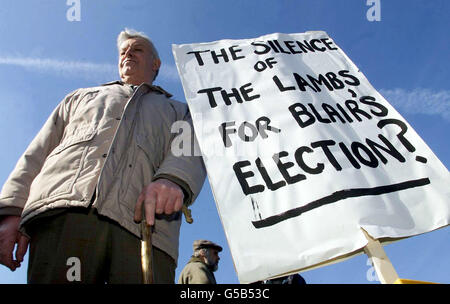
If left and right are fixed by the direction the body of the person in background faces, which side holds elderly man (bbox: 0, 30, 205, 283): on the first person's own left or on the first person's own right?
on the first person's own right

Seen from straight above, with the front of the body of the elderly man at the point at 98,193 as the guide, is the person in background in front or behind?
behind

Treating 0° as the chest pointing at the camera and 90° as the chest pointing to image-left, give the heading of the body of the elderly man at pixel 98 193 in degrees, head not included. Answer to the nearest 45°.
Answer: approximately 0°
